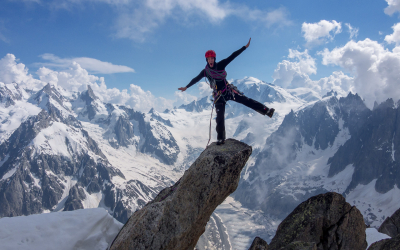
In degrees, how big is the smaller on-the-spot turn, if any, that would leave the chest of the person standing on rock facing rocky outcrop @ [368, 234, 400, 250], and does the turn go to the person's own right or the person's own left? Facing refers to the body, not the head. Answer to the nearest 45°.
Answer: approximately 90° to the person's own left

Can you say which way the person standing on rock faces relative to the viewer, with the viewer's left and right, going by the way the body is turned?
facing the viewer
